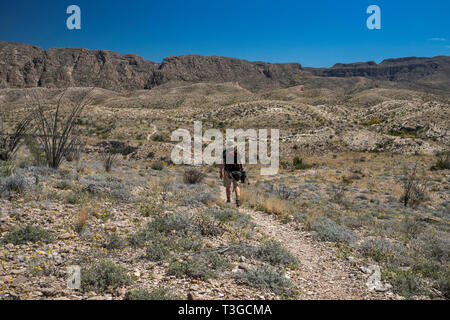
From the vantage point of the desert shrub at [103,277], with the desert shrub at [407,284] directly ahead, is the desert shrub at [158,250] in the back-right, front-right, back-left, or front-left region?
front-left

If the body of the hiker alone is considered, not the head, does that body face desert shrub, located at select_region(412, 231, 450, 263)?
no

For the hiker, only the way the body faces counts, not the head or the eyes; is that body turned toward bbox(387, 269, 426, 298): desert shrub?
no

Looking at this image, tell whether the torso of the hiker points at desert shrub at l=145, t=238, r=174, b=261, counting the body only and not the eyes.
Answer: no

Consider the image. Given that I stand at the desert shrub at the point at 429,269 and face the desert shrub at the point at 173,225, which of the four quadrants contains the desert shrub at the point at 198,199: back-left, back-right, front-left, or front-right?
front-right
